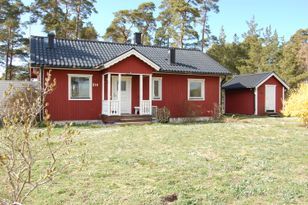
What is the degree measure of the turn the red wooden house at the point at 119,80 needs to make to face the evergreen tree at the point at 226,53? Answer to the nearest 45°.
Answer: approximately 135° to its left

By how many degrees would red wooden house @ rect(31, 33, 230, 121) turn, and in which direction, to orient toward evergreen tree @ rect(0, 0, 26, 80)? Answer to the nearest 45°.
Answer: approximately 135° to its right

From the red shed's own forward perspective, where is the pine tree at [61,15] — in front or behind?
behind

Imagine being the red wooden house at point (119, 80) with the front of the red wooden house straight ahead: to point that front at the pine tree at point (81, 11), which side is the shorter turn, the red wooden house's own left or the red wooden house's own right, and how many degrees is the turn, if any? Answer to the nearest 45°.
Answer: approximately 180°

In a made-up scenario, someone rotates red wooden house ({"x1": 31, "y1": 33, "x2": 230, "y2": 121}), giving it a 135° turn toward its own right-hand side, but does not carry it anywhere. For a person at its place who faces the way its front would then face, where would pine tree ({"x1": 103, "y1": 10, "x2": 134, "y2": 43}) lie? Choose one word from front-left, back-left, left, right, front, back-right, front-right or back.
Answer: front-right

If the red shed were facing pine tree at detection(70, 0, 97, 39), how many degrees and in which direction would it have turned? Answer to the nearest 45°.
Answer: approximately 135° to its right

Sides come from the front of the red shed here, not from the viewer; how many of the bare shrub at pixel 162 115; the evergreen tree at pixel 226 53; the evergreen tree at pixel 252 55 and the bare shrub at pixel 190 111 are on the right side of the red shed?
2

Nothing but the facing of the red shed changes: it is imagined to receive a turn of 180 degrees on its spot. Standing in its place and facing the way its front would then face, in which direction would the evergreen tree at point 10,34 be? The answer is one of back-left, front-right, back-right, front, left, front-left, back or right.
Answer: front-left

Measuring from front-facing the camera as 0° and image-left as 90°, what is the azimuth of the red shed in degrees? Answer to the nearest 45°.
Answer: approximately 315°

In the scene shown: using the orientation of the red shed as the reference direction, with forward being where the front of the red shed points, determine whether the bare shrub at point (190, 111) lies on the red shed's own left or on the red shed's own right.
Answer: on the red shed's own right

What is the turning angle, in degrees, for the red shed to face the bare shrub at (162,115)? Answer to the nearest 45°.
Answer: approximately 90° to its right

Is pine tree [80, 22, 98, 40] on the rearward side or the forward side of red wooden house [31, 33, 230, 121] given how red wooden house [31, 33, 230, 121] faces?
on the rearward side

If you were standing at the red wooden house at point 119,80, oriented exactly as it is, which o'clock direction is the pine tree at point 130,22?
The pine tree is roughly at 6 o'clock from the red wooden house.
